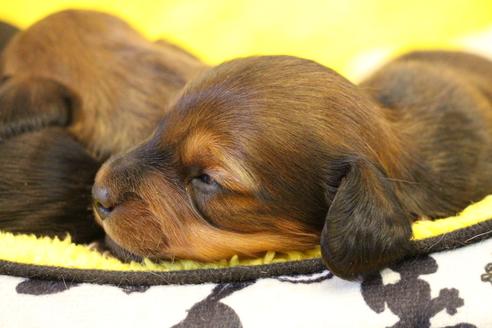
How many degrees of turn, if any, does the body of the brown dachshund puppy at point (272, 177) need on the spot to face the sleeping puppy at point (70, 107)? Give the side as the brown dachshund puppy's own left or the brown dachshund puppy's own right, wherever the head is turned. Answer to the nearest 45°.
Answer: approximately 45° to the brown dachshund puppy's own right

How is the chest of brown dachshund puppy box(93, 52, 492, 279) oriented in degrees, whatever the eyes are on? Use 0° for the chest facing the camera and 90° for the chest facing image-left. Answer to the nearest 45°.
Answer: approximately 90°
